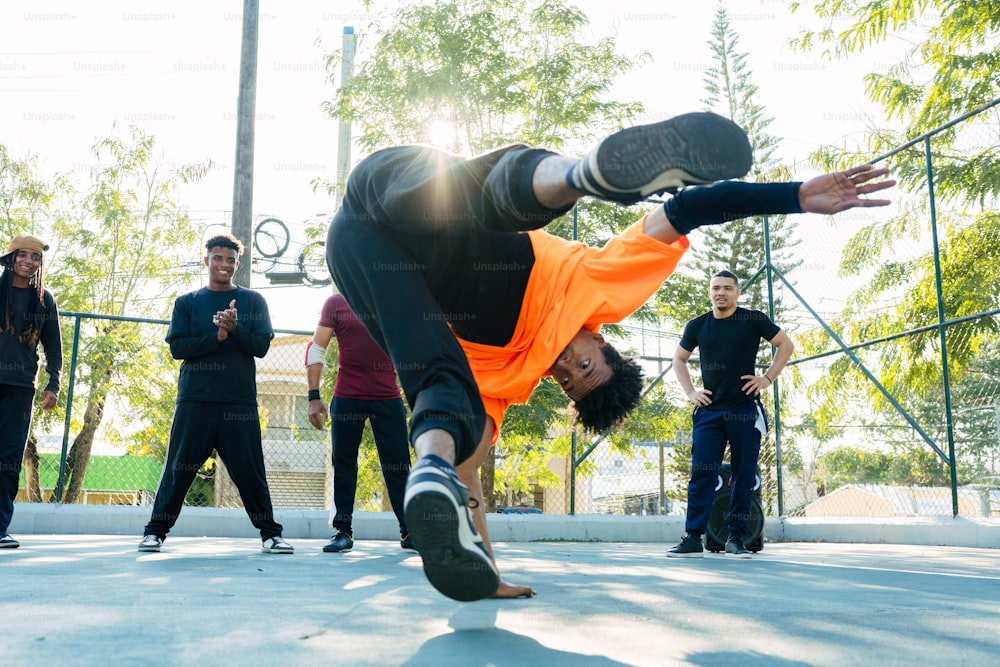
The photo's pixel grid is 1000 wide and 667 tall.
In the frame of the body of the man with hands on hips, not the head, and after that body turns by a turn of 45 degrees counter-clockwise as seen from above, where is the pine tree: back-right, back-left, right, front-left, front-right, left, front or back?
back-left

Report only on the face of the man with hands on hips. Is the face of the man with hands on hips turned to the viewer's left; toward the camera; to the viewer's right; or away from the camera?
toward the camera

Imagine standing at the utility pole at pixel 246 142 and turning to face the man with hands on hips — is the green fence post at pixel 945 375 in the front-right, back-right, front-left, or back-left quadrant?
front-left

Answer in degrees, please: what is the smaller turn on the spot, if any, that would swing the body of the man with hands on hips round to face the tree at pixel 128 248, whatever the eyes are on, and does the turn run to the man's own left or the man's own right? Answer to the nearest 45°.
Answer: approximately 135° to the man's own right

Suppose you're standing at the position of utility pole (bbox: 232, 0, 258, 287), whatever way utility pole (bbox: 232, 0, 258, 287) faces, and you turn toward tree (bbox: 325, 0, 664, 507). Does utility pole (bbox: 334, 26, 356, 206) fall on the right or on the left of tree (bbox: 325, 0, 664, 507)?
left

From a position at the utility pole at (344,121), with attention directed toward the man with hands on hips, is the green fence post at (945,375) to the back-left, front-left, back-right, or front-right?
front-left

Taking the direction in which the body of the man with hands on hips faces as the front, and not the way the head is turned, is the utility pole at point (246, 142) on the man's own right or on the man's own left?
on the man's own right

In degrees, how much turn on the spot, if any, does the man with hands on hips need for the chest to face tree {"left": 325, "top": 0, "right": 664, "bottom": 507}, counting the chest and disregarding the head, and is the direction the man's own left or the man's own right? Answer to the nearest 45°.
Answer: approximately 135° to the man's own right

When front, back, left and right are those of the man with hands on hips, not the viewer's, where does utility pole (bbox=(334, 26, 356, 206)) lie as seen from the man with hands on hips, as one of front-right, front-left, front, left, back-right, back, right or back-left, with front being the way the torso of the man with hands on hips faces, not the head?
back-right

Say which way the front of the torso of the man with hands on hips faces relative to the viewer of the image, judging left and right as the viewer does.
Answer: facing the viewer

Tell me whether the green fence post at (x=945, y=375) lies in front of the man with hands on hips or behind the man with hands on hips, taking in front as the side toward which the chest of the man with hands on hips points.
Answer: behind
